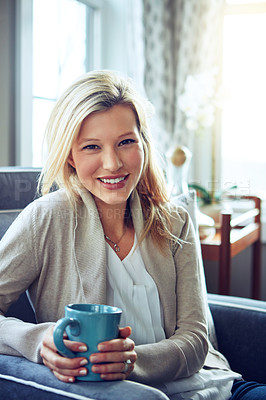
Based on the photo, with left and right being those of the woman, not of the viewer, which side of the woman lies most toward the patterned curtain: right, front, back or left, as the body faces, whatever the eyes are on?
back

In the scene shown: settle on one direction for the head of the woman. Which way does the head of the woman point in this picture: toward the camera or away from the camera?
toward the camera

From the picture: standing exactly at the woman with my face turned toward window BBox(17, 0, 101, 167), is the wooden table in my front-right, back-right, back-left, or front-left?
front-right

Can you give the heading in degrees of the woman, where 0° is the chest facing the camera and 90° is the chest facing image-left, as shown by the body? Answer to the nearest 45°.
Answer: approximately 0°

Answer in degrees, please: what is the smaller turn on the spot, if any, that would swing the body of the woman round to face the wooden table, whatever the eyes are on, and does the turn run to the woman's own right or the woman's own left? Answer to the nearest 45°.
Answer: approximately 135° to the woman's own left

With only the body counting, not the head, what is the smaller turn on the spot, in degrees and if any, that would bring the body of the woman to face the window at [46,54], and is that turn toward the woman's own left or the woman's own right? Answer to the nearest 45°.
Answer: approximately 180°
